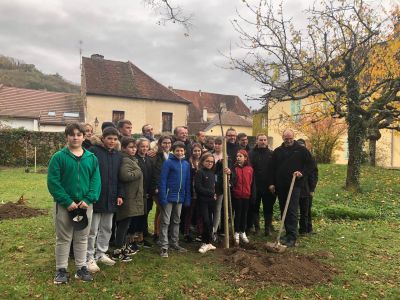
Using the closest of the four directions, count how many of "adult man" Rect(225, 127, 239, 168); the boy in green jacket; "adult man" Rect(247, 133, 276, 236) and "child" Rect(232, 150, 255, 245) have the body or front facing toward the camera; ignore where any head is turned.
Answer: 4

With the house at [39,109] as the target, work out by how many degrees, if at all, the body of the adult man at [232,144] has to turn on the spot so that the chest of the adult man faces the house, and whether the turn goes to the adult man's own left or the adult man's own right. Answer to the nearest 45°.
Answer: approximately 135° to the adult man's own right

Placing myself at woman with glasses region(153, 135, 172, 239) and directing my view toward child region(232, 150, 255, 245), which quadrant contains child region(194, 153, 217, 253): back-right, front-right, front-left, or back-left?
front-right

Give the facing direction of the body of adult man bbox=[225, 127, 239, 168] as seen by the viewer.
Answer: toward the camera

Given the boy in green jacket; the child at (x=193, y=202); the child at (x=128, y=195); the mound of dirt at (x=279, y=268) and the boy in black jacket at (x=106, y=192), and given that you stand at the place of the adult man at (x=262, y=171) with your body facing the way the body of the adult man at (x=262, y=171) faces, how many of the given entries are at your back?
0

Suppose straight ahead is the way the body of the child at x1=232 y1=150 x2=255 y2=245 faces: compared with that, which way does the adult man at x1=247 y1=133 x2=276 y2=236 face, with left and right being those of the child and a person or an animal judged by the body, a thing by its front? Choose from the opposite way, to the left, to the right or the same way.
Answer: the same way

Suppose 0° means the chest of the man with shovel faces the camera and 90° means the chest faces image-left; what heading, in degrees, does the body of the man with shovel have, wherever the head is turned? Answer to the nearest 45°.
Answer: approximately 0°

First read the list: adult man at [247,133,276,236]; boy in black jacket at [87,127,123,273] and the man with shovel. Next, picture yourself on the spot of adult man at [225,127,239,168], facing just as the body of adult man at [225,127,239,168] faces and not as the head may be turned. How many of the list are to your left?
2

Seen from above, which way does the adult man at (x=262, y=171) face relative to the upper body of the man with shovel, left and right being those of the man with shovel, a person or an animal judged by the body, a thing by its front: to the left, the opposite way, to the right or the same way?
the same way

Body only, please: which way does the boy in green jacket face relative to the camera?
toward the camera

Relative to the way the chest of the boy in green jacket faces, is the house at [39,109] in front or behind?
behind

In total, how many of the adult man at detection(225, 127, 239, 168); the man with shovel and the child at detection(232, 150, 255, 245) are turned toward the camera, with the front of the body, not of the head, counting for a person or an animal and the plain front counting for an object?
3

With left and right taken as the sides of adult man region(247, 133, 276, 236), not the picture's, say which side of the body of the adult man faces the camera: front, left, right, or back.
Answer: front

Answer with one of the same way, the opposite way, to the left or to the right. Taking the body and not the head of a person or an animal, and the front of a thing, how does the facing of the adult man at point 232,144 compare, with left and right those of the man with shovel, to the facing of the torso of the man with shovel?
the same way

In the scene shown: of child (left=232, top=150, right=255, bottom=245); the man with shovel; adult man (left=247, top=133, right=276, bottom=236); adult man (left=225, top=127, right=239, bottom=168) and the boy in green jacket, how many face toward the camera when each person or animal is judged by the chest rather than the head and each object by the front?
5

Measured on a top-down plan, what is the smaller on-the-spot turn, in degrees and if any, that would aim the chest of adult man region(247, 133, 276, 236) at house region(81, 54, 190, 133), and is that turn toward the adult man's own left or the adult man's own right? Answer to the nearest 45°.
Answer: approximately 135° to the adult man's own right

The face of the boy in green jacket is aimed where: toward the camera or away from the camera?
toward the camera

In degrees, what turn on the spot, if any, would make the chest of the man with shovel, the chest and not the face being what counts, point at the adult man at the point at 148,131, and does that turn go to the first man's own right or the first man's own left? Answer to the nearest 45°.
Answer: approximately 90° to the first man's own right

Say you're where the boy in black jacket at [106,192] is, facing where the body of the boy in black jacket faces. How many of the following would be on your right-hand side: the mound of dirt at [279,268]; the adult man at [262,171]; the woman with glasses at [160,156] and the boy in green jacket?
1

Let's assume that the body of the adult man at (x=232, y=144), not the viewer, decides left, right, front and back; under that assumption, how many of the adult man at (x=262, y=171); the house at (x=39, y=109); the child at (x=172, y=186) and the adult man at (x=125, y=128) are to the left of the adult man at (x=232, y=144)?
1

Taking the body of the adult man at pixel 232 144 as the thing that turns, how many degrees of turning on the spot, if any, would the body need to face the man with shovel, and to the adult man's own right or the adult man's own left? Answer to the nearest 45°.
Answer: approximately 90° to the adult man's own left
